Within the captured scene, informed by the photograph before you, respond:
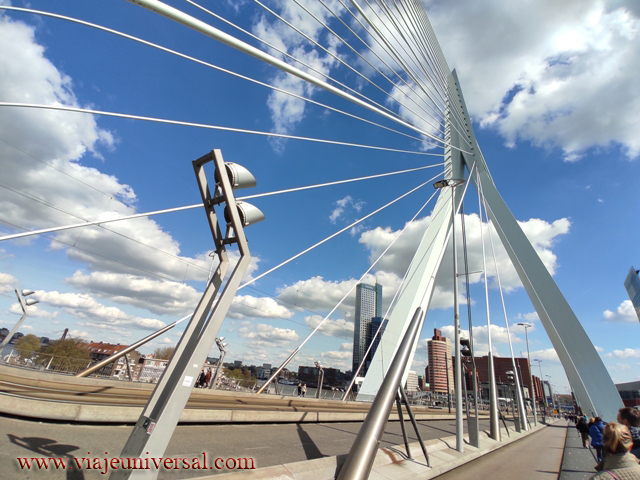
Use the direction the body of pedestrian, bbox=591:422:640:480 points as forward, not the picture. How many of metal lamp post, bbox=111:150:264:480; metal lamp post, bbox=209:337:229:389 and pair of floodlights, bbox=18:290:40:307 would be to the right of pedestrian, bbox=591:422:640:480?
0

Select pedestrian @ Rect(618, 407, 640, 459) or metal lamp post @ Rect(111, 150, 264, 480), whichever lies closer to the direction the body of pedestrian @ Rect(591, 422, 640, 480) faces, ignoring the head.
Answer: the pedestrian

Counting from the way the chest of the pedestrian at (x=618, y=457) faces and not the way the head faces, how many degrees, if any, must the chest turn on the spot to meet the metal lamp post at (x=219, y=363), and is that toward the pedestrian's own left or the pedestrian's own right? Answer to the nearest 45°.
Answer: approximately 45° to the pedestrian's own left

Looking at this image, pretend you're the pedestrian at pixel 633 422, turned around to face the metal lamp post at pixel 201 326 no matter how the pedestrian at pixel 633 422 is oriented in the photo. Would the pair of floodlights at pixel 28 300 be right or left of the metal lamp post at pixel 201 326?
right

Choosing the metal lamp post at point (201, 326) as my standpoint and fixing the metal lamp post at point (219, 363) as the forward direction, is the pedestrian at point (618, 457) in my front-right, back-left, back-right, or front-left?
back-right

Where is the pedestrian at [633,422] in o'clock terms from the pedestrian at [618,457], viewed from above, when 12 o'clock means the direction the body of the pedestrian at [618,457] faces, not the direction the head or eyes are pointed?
the pedestrian at [633,422] is roughly at 12 o'clock from the pedestrian at [618,457].

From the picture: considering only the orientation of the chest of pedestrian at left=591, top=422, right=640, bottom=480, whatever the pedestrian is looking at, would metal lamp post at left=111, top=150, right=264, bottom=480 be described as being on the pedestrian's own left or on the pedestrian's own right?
on the pedestrian's own left

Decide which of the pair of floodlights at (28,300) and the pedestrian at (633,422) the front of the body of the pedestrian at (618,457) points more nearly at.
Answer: the pedestrian

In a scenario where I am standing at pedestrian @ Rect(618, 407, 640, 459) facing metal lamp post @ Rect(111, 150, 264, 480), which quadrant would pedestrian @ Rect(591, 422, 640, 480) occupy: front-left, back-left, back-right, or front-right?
front-left

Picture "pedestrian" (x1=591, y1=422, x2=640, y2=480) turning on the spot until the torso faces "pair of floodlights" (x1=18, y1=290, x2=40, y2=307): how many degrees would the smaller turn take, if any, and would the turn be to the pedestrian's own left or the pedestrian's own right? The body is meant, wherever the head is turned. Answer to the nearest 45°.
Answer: approximately 90° to the pedestrian's own left
